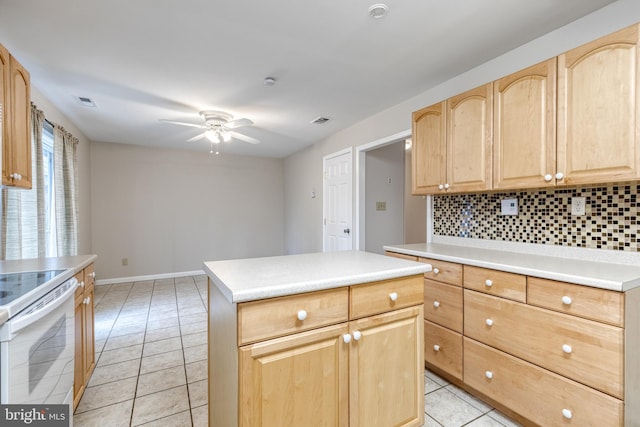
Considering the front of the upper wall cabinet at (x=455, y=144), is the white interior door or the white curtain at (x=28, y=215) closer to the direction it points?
the white curtain

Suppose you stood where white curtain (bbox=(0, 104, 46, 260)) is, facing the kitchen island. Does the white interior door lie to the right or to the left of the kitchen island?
left

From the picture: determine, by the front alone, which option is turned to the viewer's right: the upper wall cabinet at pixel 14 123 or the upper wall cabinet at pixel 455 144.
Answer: the upper wall cabinet at pixel 14 123

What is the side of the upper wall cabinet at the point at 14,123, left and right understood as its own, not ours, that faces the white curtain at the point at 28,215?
left

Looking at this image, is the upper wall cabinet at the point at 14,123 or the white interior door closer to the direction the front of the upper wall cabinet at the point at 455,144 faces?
the upper wall cabinet

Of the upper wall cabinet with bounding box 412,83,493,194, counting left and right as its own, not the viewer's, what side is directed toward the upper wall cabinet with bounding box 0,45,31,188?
front

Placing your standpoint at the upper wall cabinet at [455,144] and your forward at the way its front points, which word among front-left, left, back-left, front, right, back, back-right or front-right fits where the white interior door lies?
right

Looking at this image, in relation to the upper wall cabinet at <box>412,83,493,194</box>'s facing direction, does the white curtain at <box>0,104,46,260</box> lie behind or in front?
in front

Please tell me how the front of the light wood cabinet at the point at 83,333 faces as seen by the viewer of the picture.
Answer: facing to the right of the viewer

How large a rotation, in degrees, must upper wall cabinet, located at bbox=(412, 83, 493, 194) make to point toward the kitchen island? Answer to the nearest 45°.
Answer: approximately 45° to its left

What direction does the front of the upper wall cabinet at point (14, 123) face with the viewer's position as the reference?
facing to the right of the viewer

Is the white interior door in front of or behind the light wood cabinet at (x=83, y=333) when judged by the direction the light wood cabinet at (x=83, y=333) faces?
in front
